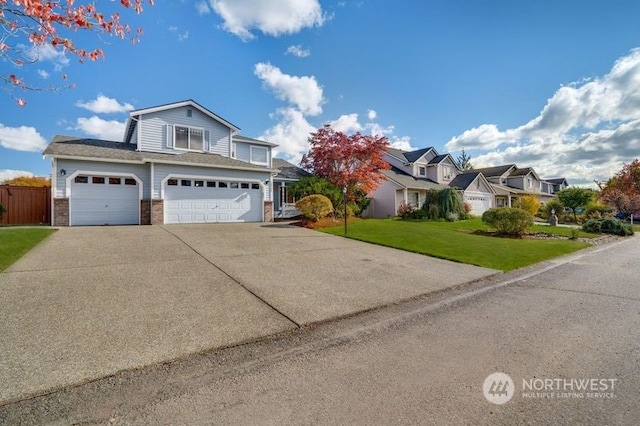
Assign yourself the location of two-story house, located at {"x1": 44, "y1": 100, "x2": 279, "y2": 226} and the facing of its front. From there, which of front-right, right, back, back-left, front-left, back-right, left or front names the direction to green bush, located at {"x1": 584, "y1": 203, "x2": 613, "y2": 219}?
left

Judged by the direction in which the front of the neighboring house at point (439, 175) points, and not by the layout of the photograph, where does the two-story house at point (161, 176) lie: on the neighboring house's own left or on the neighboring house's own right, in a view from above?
on the neighboring house's own right

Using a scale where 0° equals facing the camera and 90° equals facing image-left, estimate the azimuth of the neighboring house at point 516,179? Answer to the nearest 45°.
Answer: approximately 315°

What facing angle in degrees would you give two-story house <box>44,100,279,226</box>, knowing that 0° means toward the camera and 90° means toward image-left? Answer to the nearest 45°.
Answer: approximately 0°

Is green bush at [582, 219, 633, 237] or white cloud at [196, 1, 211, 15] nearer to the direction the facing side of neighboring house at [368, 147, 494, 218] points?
the green bush

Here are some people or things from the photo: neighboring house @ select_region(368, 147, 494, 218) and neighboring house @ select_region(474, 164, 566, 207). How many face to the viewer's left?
0
